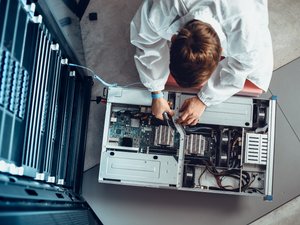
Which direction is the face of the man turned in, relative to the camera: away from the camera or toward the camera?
toward the camera

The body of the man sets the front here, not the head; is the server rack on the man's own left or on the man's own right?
on the man's own right

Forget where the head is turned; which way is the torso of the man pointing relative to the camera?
toward the camera

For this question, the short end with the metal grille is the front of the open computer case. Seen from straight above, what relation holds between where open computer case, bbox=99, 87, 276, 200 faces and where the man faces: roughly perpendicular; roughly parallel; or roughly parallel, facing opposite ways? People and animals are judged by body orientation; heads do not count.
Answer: roughly perpendicular
